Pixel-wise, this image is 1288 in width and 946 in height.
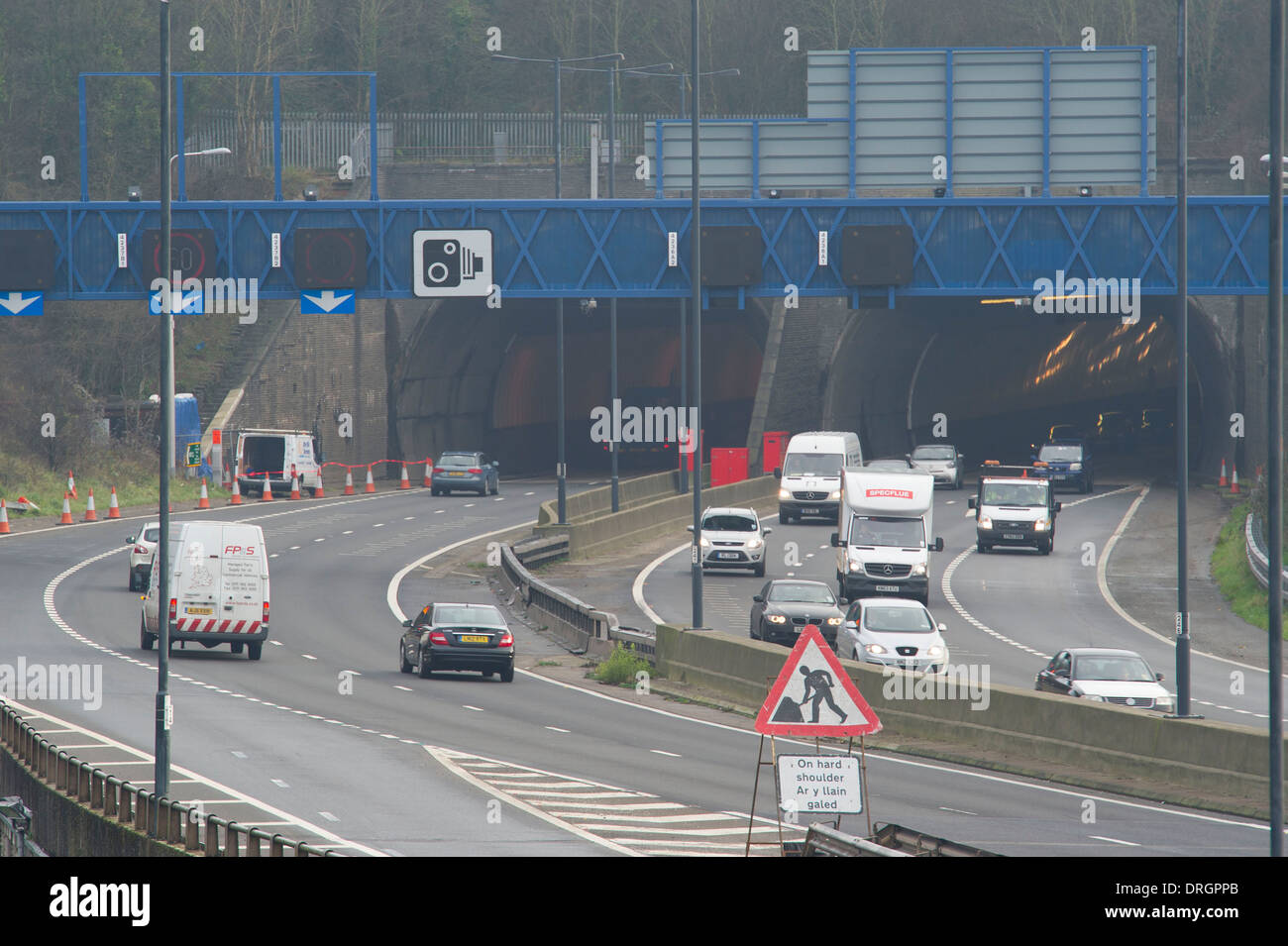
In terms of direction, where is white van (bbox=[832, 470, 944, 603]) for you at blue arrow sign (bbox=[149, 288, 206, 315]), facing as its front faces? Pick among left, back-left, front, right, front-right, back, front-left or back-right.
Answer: left

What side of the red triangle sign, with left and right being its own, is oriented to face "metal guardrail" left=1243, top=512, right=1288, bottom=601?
back

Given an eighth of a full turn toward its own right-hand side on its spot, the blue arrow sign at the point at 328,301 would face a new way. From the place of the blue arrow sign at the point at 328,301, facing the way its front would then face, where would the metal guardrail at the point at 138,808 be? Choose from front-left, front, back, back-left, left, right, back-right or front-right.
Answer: front-left

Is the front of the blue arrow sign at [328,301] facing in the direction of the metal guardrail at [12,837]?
yes

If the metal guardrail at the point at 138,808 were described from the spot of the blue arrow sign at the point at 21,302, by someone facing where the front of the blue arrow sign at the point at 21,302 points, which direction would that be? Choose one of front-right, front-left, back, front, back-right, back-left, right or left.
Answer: front

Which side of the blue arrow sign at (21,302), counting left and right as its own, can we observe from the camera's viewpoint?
front

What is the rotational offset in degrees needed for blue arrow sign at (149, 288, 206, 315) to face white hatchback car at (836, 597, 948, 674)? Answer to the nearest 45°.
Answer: approximately 45° to its left

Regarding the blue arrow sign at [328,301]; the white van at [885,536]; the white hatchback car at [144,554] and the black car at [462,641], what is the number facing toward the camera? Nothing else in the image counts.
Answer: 2

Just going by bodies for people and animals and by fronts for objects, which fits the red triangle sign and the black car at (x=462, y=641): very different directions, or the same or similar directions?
very different directions

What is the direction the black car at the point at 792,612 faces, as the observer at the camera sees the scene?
facing the viewer

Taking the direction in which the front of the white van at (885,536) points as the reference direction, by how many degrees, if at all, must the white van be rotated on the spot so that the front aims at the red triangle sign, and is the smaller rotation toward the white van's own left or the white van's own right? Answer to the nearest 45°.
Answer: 0° — it already faces it

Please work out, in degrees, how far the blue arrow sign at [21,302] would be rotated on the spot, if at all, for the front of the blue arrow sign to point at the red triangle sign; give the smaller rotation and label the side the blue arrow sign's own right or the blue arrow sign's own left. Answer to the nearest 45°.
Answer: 0° — it already faces it

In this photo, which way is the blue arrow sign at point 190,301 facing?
toward the camera

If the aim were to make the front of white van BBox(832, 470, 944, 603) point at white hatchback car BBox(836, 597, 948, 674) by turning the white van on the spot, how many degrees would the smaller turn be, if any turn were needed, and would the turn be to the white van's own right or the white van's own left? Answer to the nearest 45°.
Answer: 0° — it already faces it

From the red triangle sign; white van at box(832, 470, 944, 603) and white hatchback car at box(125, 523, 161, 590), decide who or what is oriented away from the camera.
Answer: the white hatchback car

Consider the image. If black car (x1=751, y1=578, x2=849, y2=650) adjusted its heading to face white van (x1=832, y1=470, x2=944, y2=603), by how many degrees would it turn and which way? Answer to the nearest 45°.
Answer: approximately 180°

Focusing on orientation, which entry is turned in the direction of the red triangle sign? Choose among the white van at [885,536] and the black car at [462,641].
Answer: the white van

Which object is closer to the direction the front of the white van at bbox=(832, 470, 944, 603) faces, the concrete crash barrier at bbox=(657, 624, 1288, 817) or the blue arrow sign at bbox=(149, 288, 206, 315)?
the concrete crash barrier

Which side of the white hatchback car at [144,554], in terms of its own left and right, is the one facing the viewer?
back

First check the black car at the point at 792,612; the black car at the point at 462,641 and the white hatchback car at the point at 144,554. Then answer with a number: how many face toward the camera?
1

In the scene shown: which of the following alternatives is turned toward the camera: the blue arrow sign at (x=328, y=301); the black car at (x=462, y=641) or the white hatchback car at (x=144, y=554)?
the blue arrow sign

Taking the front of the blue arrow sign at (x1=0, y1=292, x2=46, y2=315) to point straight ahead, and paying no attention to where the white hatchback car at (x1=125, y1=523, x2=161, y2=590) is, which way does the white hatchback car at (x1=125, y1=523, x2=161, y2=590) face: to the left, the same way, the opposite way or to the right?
the opposite way
